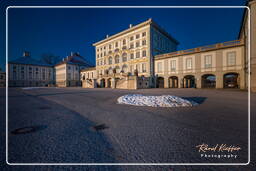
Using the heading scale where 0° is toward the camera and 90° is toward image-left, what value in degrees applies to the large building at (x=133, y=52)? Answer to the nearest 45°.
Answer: approximately 45°

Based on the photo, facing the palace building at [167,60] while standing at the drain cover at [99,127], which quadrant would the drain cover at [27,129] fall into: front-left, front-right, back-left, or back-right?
back-left

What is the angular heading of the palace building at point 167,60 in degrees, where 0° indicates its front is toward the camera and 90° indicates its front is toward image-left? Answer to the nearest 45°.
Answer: approximately 45°

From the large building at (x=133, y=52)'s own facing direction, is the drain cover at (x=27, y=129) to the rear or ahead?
ahead

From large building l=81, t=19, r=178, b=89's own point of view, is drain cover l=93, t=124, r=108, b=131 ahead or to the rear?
ahead

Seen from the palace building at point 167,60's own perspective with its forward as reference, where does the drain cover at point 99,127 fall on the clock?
The drain cover is roughly at 11 o'clock from the palace building.
